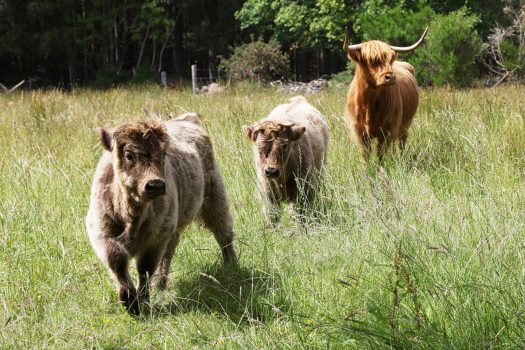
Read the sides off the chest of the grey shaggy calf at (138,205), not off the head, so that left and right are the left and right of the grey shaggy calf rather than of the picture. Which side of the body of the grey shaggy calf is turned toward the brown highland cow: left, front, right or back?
back

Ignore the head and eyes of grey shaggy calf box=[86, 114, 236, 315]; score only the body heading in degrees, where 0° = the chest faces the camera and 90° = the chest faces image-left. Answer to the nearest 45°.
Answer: approximately 45°

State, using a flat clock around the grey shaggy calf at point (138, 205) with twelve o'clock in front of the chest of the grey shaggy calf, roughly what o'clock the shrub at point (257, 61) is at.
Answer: The shrub is roughly at 5 o'clock from the grey shaggy calf.

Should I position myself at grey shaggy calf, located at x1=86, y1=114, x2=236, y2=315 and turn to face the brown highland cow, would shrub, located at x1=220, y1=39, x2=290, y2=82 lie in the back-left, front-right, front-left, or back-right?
front-left

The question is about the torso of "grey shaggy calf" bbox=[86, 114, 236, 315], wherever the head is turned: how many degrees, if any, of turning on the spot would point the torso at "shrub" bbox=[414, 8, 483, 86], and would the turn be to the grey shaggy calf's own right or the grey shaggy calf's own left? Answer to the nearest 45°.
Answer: approximately 180°

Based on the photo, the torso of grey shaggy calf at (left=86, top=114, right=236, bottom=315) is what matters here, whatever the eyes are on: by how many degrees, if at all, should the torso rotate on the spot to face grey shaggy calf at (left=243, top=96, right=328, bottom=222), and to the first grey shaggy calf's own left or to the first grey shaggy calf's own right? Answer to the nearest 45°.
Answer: approximately 180°
